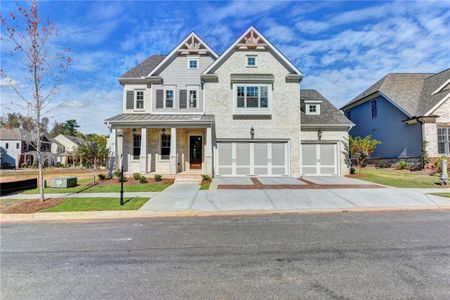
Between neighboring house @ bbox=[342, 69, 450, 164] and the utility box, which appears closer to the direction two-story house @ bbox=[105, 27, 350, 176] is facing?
the utility box

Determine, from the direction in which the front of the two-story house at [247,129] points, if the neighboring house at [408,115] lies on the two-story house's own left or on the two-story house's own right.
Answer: on the two-story house's own left

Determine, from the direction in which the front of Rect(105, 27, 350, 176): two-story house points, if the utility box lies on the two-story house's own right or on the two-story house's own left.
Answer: on the two-story house's own right

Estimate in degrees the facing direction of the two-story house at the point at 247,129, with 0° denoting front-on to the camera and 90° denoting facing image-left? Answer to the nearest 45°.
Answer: approximately 0°

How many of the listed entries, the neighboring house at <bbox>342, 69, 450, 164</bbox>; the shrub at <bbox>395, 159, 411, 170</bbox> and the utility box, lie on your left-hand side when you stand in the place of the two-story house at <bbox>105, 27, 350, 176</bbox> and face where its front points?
2

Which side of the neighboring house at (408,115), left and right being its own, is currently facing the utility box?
right

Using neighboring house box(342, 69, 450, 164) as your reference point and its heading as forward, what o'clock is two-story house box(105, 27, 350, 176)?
The two-story house is roughly at 3 o'clock from the neighboring house.

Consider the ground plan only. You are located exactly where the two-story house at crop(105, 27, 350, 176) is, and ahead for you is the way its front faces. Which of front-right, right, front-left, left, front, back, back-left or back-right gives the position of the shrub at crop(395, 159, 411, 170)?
left
